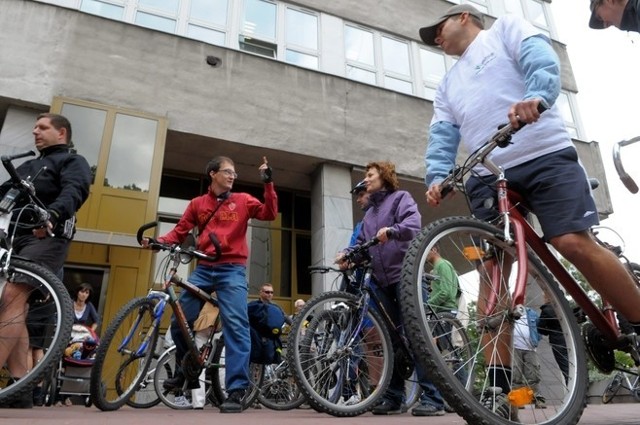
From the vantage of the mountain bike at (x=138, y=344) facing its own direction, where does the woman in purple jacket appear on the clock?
The woman in purple jacket is roughly at 8 o'clock from the mountain bike.

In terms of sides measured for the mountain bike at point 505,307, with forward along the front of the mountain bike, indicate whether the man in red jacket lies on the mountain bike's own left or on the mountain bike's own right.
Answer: on the mountain bike's own right

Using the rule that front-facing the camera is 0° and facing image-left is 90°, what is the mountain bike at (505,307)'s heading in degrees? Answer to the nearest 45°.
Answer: approximately 45°

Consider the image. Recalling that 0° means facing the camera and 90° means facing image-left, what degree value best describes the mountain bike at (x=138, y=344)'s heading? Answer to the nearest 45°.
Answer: approximately 45°

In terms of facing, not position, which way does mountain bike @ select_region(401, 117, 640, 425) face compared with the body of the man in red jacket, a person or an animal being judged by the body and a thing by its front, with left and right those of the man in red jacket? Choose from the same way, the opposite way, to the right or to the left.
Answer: to the right

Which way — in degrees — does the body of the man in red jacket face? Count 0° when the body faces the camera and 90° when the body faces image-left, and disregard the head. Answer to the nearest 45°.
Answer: approximately 0°
